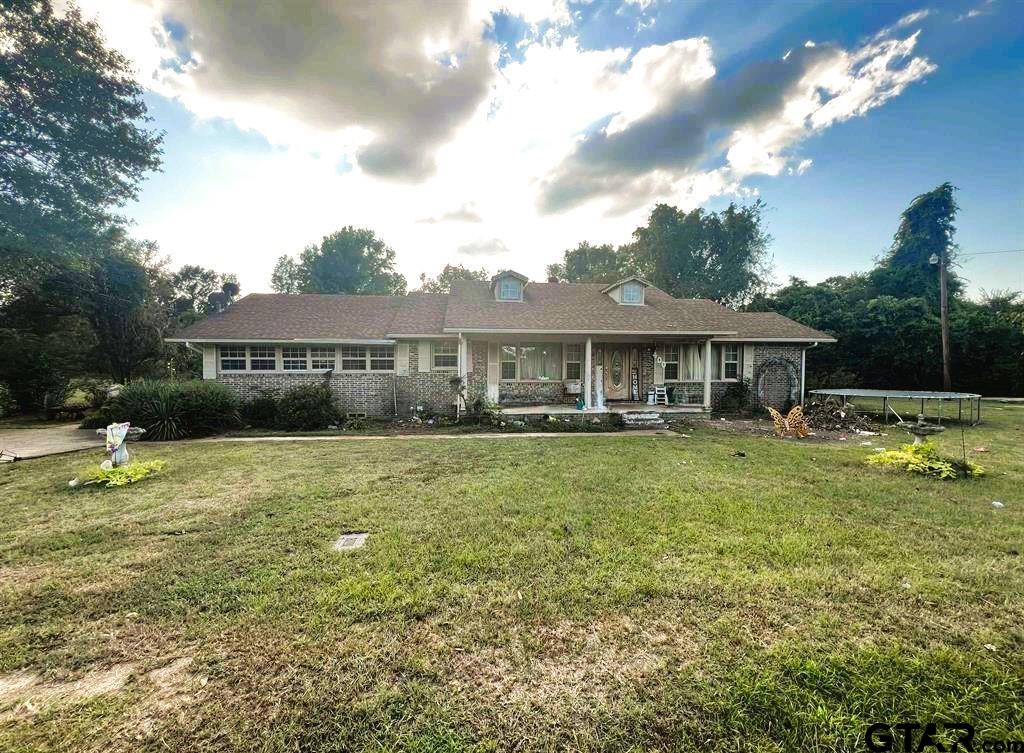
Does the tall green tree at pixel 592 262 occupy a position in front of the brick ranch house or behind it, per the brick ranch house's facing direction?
behind

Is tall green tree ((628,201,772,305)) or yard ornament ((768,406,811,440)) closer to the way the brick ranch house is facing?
the yard ornament

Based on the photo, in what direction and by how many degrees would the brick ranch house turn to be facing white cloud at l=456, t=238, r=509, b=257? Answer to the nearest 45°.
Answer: approximately 180°

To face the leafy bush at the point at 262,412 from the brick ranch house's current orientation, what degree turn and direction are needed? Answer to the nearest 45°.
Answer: approximately 90° to its right

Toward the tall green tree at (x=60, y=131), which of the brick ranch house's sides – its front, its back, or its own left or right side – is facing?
right

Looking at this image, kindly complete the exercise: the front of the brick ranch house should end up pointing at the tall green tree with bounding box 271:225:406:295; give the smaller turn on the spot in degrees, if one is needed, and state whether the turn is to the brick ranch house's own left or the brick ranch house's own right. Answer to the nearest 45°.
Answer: approximately 135° to the brick ranch house's own right

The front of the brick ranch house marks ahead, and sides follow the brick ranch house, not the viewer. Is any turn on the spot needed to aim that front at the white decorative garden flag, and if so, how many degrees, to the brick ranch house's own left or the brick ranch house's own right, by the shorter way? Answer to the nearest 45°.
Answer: approximately 45° to the brick ranch house's own right

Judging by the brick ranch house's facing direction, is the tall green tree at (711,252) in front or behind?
behind

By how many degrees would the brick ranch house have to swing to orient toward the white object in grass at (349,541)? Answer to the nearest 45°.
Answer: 0° — it already faces it

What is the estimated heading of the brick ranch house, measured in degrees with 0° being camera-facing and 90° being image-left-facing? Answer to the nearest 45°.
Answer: approximately 0°
